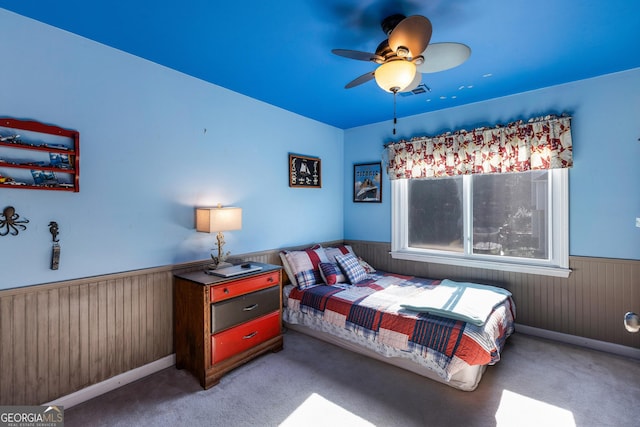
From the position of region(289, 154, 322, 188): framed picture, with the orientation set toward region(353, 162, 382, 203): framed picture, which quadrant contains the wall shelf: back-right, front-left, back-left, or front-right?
back-right

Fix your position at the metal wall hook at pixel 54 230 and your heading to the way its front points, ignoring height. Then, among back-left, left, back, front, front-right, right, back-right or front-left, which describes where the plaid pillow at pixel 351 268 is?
left

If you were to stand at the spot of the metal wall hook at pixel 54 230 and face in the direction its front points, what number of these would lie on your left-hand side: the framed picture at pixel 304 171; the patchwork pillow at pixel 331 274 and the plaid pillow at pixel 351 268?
3

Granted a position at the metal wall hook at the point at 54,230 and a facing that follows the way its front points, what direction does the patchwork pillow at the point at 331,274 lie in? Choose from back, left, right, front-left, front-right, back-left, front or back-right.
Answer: left

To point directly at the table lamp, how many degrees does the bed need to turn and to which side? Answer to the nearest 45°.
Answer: approximately 135° to its right

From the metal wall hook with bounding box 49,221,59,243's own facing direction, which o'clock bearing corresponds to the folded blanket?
The folded blanket is roughly at 10 o'clock from the metal wall hook.

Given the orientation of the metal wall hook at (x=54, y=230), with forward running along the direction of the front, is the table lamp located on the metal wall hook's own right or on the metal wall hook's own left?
on the metal wall hook's own left

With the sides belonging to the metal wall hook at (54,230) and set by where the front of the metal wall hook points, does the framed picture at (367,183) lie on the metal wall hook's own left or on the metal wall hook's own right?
on the metal wall hook's own left

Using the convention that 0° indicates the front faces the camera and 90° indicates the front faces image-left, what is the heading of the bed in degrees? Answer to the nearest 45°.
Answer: approximately 315°
